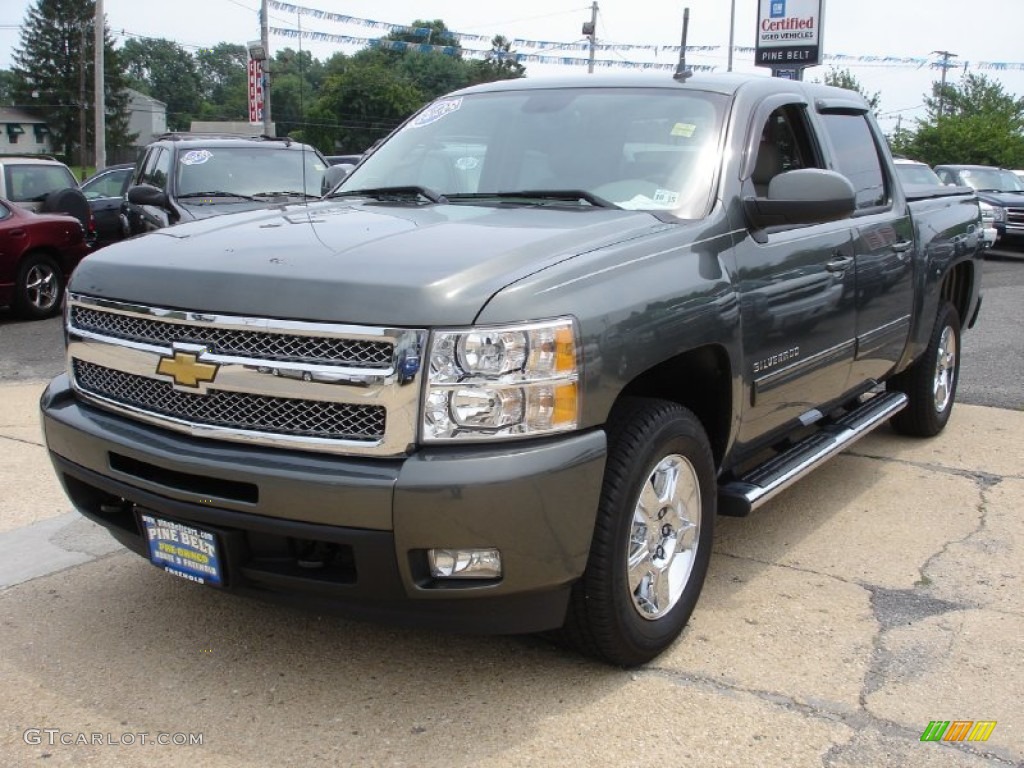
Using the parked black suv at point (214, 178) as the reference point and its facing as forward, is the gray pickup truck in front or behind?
in front

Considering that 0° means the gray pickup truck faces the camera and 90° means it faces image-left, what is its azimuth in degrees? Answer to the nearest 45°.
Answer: approximately 45°

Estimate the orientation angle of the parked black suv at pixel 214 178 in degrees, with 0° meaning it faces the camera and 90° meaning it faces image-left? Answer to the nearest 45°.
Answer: approximately 315°

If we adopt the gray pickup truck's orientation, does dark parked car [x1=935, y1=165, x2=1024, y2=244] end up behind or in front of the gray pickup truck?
behind

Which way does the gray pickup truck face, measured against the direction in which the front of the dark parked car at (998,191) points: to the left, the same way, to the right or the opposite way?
to the right

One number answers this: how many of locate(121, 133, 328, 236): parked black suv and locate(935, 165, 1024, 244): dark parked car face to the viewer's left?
0

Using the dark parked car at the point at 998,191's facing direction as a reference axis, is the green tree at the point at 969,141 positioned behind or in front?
behind

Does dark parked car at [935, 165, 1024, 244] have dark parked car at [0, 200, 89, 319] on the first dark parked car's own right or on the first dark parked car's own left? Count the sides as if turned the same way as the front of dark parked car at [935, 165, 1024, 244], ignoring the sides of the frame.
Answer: on the first dark parked car's own right

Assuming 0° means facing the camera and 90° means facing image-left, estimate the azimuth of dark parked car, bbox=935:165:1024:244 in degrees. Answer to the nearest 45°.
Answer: approximately 315°

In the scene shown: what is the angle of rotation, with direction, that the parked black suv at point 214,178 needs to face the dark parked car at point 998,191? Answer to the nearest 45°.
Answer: approximately 90° to its left
